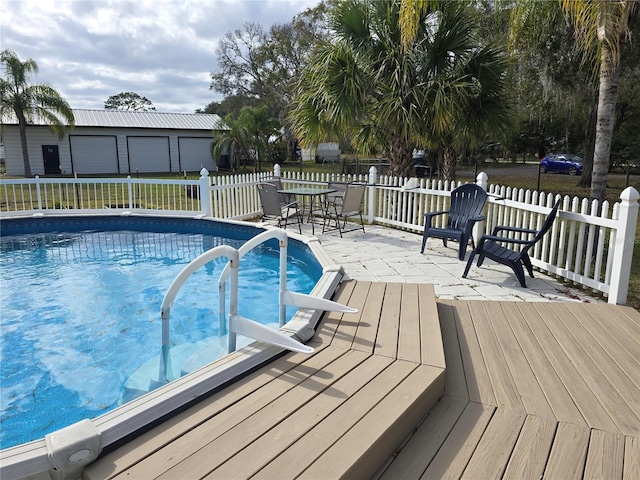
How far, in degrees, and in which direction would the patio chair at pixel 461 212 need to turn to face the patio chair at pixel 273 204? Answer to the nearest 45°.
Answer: approximately 45° to its right

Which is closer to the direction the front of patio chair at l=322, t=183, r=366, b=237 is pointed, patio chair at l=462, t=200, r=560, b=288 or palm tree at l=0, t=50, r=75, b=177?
the palm tree

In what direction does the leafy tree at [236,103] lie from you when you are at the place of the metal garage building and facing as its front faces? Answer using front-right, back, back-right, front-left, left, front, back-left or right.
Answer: back-left

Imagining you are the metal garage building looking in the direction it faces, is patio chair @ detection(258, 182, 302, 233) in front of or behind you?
in front

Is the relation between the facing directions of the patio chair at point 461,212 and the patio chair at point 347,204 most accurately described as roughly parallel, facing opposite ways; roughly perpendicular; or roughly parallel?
roughly perpendicular

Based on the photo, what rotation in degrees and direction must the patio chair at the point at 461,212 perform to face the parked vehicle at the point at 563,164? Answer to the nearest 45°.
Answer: approximately 135° to its right

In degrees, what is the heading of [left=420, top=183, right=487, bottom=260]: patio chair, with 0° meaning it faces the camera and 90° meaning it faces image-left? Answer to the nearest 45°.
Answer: approximately 45°

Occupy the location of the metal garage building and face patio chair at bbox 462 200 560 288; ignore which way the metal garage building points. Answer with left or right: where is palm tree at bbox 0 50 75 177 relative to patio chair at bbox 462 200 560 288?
right

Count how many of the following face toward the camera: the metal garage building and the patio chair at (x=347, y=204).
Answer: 1

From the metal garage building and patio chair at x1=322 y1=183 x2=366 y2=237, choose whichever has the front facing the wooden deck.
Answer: the metal garage building

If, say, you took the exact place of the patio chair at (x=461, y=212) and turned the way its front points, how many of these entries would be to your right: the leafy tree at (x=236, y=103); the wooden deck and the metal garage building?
2

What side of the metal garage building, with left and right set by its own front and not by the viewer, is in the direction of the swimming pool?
front

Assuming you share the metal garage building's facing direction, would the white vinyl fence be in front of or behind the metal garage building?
in front

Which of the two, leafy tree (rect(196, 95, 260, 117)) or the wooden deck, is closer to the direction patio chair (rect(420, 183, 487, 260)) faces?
the wooden deck

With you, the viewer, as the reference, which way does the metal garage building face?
facing the viewer
